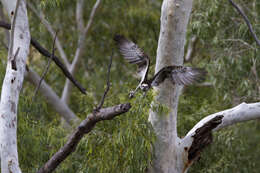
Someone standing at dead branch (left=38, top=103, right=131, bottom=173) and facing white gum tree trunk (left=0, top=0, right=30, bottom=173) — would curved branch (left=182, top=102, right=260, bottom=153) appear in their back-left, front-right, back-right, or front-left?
back-right

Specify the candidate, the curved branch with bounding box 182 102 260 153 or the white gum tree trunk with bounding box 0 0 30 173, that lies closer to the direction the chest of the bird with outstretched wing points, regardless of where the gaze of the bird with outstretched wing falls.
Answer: the white gum tree trunk

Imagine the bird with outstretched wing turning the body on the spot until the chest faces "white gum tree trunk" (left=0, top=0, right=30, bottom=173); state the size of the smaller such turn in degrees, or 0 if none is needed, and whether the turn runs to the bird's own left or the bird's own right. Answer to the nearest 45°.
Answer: approximately 45° to the bird's own right
